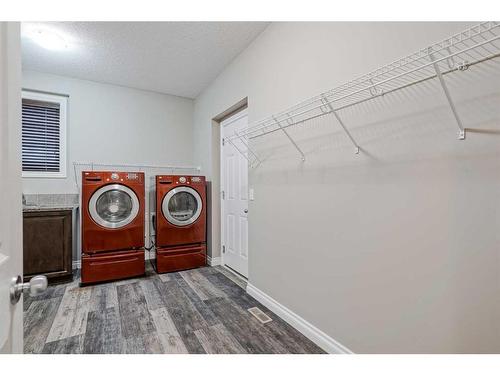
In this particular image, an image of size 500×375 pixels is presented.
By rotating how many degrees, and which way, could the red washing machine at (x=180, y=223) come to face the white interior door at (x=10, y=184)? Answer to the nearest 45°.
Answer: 0° — it already faces it

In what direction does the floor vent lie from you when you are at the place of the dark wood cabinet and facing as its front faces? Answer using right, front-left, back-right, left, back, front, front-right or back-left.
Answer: front-left

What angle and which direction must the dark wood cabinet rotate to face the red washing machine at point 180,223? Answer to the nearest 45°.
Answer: approximately 90° to its left

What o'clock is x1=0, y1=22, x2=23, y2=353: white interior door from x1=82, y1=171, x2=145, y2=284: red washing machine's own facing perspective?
The white interior door is roughly at 12 o'clock from the red washing machine.

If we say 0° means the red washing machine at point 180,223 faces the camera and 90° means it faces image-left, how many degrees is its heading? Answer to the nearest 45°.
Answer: approximately 0°

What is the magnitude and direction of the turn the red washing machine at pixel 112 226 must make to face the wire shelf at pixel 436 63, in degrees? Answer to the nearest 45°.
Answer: approximately 45° to its left

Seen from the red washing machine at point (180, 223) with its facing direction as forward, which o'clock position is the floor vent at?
The floor vent is roughly at 11 o'clock from the red washing machine.

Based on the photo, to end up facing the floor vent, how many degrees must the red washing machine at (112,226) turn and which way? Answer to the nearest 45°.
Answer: approximately 45° to its left
